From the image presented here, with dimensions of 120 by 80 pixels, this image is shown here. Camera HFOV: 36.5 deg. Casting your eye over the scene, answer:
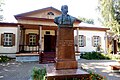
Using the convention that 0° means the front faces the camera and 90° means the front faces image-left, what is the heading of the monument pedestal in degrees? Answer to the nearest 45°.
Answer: approximately 0°

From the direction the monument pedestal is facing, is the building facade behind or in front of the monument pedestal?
behind
